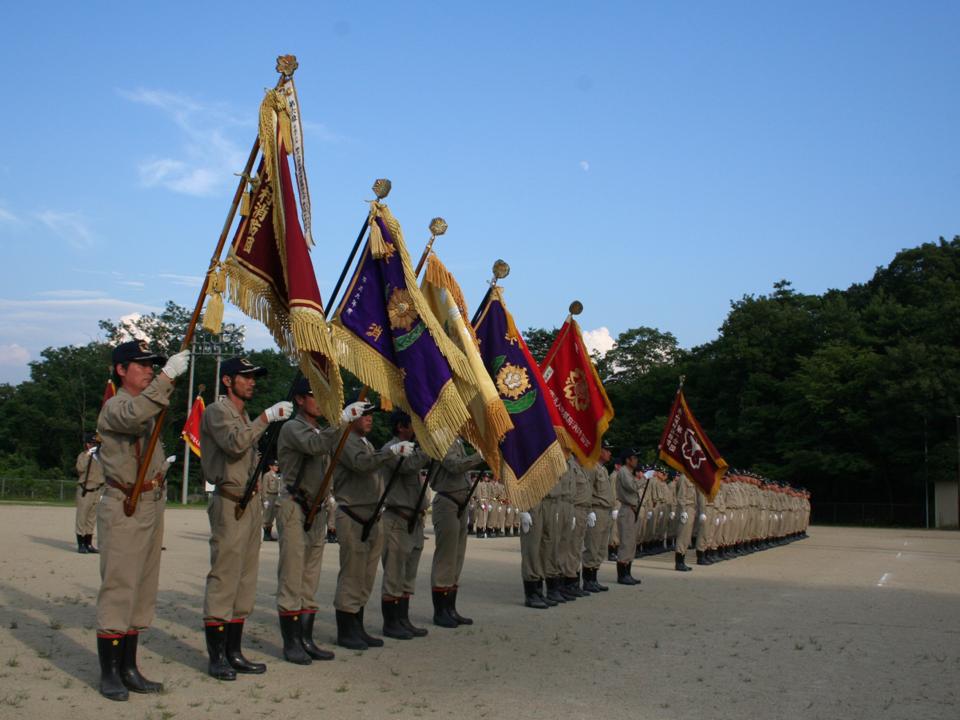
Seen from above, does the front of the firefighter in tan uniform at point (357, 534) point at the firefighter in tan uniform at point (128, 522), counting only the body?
no

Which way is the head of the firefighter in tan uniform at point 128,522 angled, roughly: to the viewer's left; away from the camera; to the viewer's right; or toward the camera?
to the viewer's right

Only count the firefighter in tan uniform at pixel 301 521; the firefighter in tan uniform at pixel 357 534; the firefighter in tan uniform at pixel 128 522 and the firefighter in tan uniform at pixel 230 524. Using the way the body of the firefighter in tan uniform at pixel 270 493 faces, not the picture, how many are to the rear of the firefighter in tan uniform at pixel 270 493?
0

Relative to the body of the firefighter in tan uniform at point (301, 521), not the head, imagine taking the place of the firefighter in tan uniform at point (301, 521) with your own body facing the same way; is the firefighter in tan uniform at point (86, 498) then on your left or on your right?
on your left

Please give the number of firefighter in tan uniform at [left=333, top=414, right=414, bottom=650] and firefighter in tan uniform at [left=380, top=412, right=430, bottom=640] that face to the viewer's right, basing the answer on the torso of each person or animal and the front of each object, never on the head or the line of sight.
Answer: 2

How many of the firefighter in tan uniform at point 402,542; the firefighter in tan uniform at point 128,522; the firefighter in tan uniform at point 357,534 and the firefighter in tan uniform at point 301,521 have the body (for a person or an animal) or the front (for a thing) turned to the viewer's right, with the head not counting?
4

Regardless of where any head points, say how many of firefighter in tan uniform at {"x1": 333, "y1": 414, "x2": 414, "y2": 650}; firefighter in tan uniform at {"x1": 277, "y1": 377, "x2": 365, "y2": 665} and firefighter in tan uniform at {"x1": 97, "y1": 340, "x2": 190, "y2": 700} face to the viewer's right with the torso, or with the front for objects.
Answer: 3

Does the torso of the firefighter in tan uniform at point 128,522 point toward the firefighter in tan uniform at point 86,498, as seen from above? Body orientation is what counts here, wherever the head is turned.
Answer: no

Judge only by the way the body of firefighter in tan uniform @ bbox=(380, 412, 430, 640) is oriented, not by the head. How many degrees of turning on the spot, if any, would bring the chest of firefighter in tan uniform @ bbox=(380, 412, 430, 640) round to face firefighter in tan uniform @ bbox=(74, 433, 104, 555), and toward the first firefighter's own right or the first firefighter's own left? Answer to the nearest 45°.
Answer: approximately 135° to the first firefighter's own left

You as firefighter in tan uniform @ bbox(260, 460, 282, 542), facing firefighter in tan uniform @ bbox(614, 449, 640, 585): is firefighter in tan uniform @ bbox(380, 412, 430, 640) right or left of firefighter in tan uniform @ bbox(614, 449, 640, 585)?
right

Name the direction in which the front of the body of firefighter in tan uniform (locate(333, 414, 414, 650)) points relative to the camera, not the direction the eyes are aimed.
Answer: to the viewer's right

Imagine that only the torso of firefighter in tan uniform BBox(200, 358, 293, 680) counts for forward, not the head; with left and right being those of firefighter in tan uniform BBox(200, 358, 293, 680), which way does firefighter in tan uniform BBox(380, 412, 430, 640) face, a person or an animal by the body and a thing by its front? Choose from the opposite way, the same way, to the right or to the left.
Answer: the same way

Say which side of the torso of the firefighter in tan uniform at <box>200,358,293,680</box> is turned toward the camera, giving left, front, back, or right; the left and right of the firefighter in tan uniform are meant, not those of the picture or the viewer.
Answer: right
